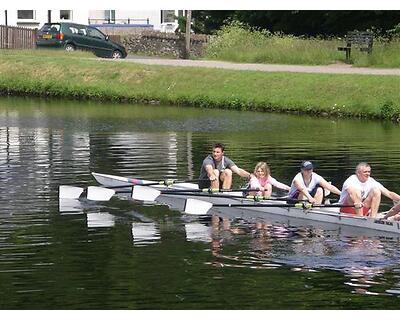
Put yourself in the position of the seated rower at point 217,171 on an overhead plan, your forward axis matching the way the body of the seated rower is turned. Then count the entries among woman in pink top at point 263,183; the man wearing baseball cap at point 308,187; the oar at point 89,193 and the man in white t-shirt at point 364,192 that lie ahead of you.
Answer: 3

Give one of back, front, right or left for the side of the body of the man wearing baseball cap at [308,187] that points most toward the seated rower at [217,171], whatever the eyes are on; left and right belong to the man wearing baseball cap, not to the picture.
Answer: back

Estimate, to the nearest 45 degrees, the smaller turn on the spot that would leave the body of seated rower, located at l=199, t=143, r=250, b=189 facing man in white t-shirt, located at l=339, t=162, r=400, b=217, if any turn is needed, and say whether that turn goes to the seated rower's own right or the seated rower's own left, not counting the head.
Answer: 0° — they already face them

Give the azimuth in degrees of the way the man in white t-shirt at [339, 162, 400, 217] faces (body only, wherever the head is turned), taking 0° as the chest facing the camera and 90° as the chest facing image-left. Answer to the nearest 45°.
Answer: approximately 315°

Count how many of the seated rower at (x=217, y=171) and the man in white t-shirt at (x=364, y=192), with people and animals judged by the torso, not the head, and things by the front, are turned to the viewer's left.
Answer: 0

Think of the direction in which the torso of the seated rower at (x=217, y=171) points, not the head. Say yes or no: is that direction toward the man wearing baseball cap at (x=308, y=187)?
yes

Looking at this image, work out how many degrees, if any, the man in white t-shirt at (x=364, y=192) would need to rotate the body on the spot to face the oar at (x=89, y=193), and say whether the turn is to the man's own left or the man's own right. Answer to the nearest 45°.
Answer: approximately 135° to the man's own right

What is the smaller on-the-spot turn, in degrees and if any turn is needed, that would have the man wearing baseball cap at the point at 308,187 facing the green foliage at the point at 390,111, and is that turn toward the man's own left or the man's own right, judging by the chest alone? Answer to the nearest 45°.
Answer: approximately 135° to the man's own left

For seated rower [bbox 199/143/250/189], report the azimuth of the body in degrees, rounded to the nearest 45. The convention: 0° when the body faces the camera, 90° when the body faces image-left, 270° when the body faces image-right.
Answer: approximately 315°

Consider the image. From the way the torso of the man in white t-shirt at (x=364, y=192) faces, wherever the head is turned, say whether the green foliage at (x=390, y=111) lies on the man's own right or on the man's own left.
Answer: on the man's own left

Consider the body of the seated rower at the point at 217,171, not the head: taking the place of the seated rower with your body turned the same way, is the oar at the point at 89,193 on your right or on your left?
on your right

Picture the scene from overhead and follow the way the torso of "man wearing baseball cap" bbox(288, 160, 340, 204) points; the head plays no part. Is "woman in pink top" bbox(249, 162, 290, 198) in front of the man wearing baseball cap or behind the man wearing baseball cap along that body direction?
behind
